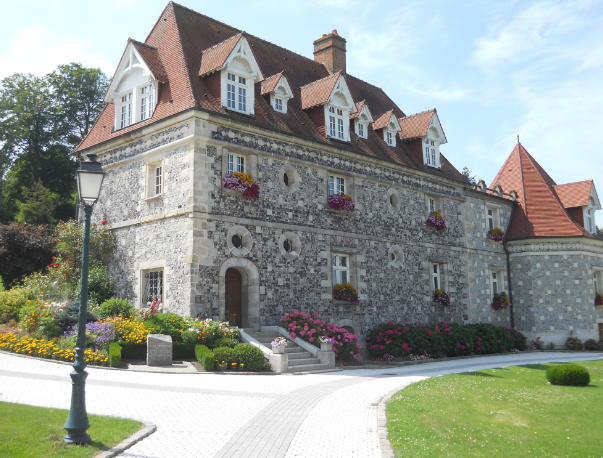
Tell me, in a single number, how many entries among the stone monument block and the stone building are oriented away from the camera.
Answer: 0

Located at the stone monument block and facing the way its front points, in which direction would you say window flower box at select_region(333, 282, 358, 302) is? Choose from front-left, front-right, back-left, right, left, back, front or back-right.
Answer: back-left

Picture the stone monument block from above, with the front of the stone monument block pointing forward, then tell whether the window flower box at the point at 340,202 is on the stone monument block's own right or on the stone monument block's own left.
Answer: on the stone monument block's own left

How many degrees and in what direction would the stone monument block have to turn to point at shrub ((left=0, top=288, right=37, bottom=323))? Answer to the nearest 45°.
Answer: approximately 135° to its right

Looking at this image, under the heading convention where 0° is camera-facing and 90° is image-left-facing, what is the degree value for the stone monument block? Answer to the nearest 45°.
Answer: approximately 0°

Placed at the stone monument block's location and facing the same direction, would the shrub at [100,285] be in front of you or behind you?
behind

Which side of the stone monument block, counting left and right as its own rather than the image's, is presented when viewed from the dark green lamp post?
front

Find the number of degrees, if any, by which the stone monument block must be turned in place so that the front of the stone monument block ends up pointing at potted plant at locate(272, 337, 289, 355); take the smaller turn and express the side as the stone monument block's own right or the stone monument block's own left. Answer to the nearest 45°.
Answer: approximately 90° to the stone monument block's own left

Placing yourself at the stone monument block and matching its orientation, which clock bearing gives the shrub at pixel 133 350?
The shrub is roughly at 4 o'clock from the stone monument block.

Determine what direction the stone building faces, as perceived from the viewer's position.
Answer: facing the viewer and to the right of the viewer

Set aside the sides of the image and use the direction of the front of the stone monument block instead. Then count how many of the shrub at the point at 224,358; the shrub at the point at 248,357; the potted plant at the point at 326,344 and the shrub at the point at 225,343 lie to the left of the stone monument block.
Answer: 4

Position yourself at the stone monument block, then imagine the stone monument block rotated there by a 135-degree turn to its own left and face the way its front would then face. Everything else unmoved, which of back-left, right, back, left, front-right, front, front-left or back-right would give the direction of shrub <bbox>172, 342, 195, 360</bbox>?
front
